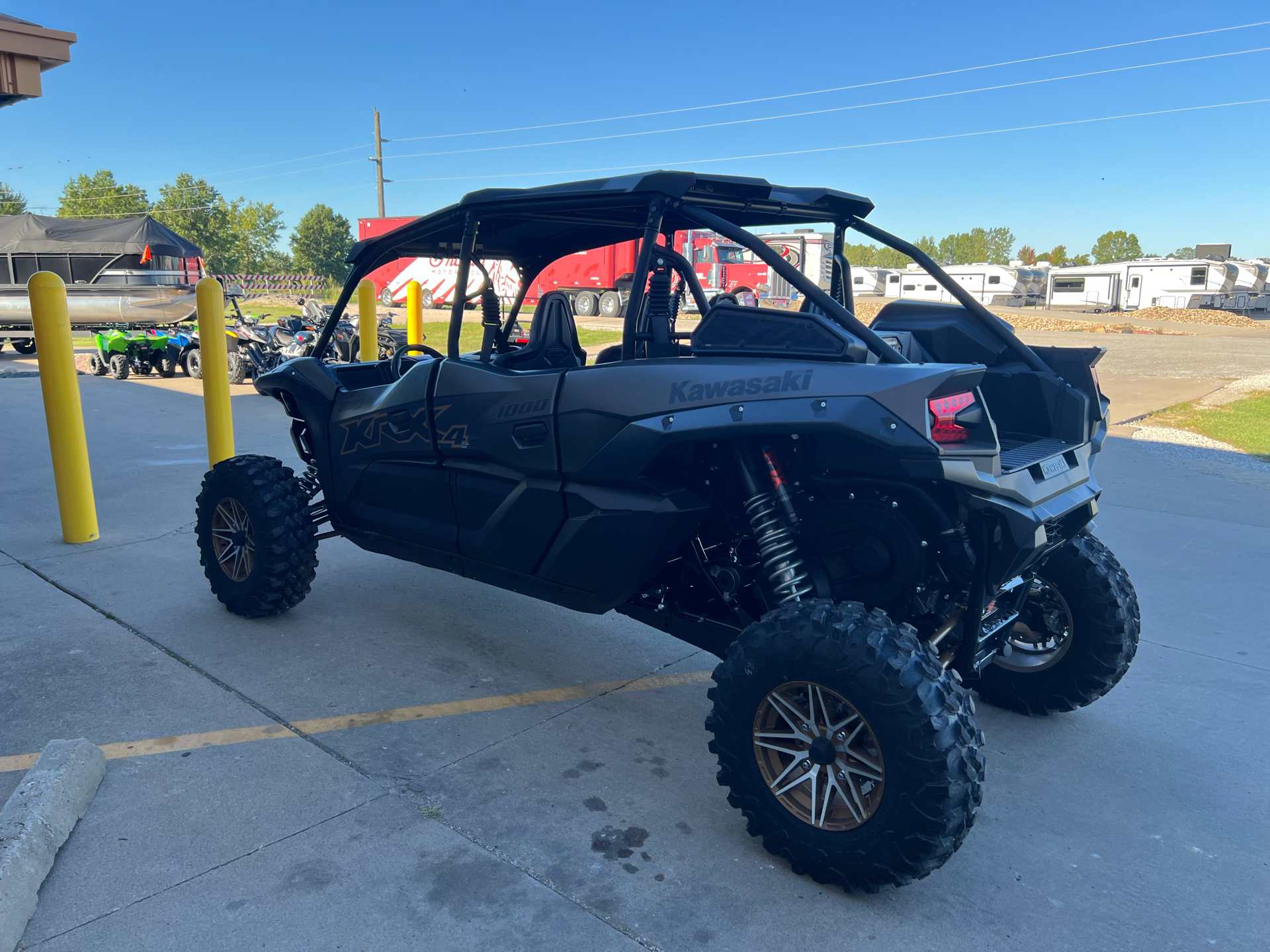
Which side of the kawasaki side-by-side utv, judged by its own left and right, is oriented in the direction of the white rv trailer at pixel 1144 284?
right

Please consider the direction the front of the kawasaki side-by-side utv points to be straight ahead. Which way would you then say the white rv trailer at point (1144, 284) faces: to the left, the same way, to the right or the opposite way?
the opposite way

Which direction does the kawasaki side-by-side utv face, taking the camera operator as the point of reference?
facing away from the viewer and to the left of the viewer

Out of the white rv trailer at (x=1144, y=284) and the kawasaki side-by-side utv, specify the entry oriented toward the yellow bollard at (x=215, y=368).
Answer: the kawasaki side-by-side utv

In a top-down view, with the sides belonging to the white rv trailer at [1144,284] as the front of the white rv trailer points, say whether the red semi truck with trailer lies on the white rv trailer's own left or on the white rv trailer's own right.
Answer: on the white rv trailer's own right

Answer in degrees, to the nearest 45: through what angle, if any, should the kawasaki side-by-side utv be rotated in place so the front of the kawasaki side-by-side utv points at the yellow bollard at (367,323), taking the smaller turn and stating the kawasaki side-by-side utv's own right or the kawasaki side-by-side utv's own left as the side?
0° — it already faces it

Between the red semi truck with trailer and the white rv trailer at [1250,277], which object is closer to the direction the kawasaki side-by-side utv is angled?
the red semi truck with trailer

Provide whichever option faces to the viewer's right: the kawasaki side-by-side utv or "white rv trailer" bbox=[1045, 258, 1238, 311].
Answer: the white rv trailer
